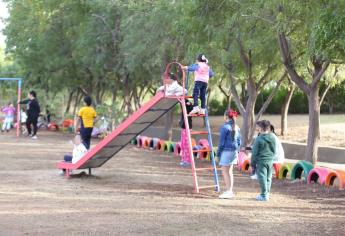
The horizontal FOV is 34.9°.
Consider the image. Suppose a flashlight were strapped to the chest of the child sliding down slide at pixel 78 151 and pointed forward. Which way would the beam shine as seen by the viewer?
to the viewer's left

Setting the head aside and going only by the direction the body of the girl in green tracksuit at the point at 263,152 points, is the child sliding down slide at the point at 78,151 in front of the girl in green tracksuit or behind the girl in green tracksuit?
in front

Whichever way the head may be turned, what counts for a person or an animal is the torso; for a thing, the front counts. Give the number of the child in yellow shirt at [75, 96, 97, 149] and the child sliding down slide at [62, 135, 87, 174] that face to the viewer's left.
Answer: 1

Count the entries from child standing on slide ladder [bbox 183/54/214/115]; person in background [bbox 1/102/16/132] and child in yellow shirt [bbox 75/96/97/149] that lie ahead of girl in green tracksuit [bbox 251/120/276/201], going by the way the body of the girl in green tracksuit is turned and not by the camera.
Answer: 3

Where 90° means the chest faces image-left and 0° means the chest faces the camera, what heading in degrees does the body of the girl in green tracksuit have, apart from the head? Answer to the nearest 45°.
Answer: approximately 135°

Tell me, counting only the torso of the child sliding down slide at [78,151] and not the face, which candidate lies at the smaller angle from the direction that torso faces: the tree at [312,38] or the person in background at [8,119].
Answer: the person in background

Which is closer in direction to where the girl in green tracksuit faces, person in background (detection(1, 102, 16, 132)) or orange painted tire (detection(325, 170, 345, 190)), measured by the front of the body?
the person in background

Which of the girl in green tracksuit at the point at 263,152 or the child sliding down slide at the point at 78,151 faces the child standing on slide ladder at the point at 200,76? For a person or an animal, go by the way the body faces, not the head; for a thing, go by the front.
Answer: the girl in green tracksuit

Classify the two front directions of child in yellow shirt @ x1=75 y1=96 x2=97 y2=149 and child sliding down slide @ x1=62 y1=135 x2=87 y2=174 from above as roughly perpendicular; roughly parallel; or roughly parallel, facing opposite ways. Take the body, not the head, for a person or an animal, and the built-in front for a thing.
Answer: roughly perpendicular

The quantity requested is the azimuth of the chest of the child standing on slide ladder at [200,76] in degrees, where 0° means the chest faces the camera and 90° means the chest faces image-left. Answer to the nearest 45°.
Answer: approximately 135°
